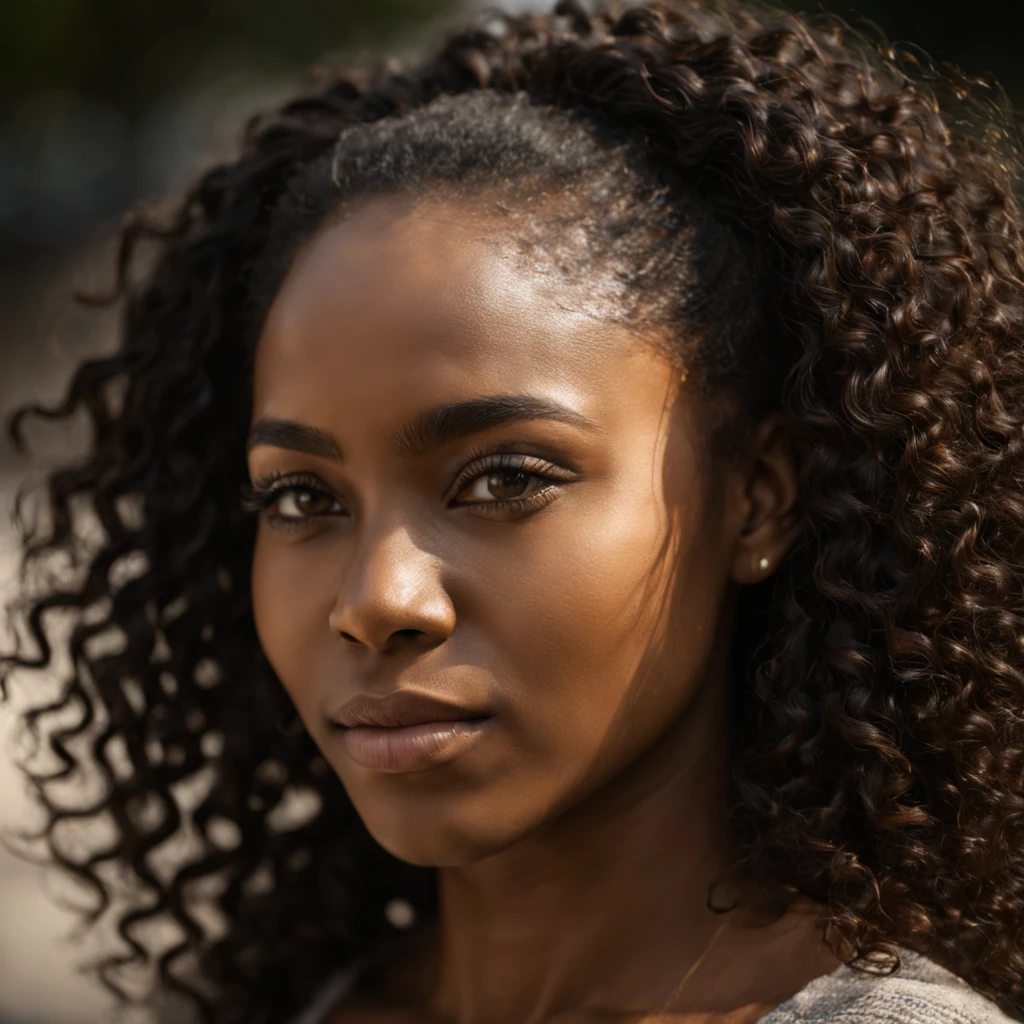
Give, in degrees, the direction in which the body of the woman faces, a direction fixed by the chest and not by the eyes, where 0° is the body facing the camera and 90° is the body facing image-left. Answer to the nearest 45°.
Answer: approximately 45°

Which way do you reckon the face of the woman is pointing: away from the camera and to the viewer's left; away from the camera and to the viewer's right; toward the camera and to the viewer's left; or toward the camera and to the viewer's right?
toward the camera and to the viewer's left
